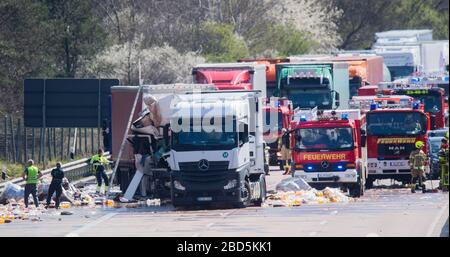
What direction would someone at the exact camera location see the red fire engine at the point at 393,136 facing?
facing the viewer

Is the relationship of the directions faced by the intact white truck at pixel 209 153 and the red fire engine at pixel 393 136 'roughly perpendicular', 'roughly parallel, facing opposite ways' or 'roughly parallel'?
roughly parallel

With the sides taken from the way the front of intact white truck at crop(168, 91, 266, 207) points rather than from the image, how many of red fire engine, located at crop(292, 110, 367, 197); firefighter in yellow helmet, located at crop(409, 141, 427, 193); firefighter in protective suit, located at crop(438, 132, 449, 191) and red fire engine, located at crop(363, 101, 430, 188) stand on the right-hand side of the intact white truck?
0

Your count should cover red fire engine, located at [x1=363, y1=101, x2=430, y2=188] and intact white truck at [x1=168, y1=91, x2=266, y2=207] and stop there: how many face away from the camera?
0

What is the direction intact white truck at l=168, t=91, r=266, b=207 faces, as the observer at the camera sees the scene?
facing the viewer

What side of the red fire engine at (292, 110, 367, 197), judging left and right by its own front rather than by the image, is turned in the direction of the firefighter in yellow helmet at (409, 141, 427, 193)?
left

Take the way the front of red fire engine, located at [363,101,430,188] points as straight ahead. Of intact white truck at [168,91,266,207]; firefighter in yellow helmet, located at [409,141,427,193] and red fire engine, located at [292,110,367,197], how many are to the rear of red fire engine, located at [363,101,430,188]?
0

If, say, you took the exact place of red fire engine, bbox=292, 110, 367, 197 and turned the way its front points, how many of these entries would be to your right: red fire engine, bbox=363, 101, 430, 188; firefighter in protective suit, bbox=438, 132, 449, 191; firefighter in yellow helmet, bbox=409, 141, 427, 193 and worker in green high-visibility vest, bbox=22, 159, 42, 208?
1
